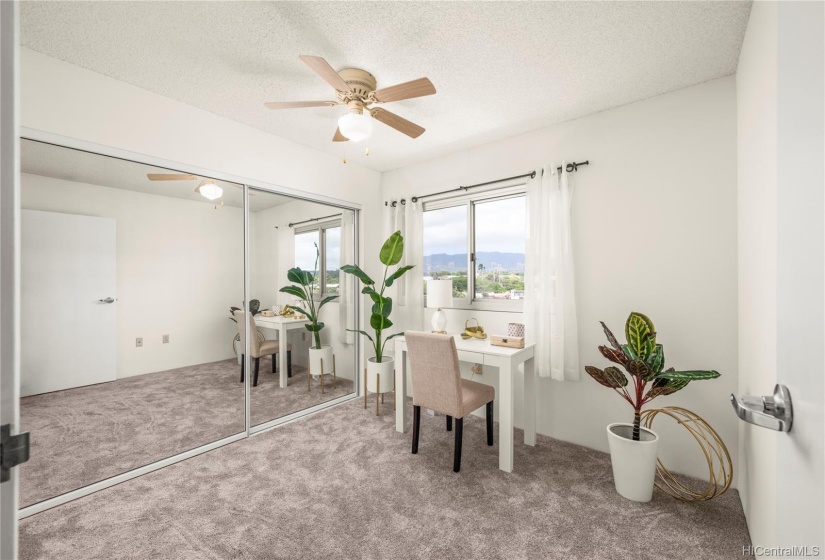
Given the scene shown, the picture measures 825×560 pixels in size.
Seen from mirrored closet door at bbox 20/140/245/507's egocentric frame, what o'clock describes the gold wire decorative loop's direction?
The gold wire decorative loop is roughly at 12 o'clock from the mirrored closet door.

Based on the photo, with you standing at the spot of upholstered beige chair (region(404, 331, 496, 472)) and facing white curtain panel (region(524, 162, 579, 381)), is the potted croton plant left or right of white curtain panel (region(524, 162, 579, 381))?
right

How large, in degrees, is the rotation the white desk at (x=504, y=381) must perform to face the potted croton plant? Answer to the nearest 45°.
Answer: approximately 90° to its left

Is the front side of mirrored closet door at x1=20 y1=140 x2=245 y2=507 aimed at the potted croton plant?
yes

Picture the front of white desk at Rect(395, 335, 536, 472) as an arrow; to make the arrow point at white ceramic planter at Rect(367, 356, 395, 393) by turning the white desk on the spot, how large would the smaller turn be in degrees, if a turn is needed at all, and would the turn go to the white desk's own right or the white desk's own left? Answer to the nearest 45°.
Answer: approximately 90° to the white desk's own right

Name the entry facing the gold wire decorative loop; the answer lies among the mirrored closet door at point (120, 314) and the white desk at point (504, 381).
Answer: the mirrored closet door

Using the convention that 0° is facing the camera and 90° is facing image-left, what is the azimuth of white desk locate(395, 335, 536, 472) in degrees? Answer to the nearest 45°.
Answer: approximately 45°

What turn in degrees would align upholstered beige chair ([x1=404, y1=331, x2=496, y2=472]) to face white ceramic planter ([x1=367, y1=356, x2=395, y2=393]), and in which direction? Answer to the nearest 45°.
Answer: approximately 90° to its left

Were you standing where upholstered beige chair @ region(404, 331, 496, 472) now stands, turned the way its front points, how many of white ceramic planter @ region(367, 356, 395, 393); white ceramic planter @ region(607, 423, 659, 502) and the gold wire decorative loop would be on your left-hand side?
1

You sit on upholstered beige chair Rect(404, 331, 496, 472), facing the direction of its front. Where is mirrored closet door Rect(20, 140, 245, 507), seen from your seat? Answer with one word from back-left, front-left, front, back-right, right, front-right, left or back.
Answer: back-left

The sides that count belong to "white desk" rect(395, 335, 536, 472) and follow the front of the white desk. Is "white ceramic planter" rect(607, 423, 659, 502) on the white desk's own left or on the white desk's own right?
on the white desk's own left

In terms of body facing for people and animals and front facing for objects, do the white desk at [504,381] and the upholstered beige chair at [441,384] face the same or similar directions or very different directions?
very different directions

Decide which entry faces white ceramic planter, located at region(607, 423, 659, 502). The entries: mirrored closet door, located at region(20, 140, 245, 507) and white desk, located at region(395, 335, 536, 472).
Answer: the mirrored closet door

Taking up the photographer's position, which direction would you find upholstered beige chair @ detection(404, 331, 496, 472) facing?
facing away from the viewer and to the right of the viewer
